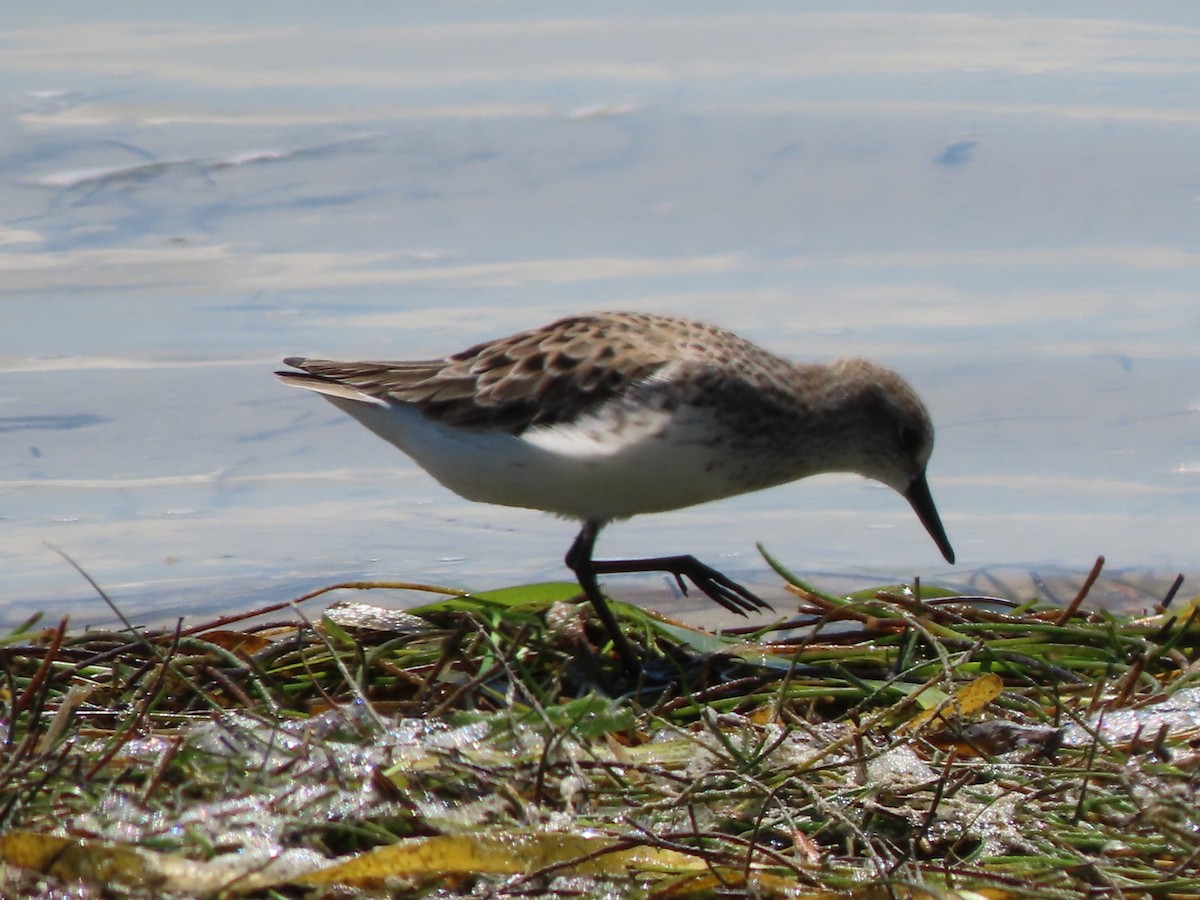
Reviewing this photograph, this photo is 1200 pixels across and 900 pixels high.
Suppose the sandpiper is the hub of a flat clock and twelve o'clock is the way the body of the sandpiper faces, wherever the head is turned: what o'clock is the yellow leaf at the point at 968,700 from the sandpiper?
The yellow leaf is roughly at 2 o'clock from the sandpiper.

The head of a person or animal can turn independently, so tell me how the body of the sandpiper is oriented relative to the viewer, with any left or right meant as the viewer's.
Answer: facing to the right of the viewer
